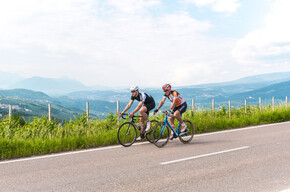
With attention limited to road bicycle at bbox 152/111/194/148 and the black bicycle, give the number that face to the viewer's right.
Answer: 0

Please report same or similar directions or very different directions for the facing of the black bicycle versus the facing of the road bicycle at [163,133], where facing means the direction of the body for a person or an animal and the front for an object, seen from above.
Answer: same or similar directions

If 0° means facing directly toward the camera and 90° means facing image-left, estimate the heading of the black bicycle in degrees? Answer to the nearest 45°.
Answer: approximately 45°

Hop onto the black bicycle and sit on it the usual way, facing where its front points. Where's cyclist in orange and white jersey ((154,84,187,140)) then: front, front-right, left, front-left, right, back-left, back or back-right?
back-left

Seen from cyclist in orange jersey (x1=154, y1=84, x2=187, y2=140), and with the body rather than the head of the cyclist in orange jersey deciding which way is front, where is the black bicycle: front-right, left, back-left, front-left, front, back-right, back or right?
front-right

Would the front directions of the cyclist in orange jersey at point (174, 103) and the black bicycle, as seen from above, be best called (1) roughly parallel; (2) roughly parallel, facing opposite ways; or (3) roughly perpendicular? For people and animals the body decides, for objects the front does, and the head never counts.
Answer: roughly parallel

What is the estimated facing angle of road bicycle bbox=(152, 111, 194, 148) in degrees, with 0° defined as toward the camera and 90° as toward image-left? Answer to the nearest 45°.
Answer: approximately 45°
